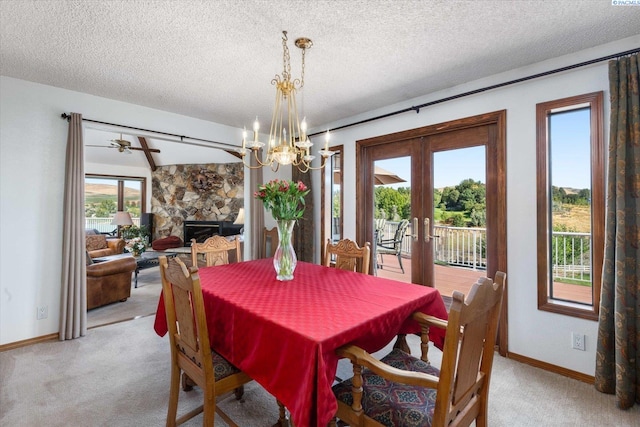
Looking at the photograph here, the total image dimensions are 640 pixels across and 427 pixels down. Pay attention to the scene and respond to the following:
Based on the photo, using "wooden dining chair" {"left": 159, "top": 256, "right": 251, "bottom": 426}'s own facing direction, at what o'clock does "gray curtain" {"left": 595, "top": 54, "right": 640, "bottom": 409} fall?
The gray curtain is roughly at 2 o'clock from the wooden dining chair.

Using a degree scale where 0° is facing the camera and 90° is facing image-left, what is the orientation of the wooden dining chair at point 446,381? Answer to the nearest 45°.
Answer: approximately 135°

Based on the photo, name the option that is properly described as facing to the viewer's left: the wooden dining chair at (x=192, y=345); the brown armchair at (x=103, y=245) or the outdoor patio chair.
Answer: the outdoor patio chair

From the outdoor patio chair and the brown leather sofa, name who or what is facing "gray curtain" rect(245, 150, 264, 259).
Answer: the outdoor patio chair

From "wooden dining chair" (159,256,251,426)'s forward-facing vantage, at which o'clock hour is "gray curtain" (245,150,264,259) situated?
The gray curtain is roughly at 11 o'clock from the wooden dining chair.

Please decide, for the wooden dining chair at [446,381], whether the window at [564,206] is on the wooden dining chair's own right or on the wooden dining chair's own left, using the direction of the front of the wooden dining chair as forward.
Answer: on the wooden dining chair's own right

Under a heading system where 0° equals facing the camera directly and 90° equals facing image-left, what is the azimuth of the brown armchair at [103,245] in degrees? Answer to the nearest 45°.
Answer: approximately 315°

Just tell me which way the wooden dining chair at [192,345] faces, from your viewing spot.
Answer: facing away from the viewer and to the right of the viewer

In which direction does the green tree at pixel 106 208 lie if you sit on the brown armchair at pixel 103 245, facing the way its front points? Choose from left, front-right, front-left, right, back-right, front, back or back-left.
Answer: back-left

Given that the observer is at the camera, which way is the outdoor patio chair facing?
facing to the left of the viewer

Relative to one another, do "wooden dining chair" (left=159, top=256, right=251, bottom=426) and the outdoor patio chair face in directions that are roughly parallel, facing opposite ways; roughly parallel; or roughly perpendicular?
roughly perpendicular
